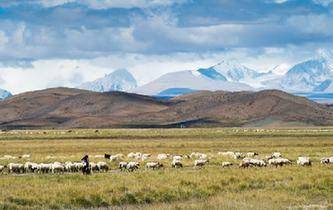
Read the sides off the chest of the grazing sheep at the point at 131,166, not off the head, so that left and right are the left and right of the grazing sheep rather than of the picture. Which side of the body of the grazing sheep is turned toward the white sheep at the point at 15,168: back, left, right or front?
back

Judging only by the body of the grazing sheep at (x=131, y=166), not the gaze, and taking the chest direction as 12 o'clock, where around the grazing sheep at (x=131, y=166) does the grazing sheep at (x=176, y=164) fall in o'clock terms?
the grazing sheep at (x=176, y=164) is roughly at 12 o'clock from the grazing sheep at (x=131, y=166).

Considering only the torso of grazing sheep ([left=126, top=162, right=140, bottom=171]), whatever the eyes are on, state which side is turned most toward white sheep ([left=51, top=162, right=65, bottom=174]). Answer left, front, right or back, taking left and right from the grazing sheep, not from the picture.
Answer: back

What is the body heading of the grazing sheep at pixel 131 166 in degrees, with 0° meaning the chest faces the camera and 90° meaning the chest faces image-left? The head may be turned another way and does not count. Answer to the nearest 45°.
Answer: approximately 270°

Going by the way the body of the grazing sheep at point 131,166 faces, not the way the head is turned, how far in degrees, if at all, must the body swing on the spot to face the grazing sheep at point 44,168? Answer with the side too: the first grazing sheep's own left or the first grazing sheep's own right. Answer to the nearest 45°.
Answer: approximately 180°
